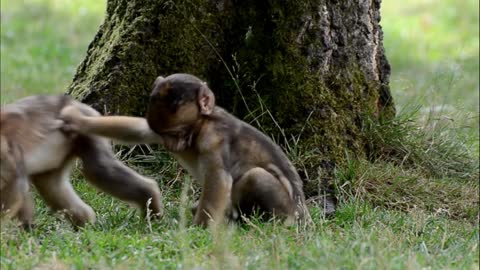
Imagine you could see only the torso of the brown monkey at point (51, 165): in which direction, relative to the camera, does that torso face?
to the viewer's left

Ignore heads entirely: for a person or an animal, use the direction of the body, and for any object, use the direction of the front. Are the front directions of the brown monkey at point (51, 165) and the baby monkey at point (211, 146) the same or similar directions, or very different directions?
same or similar directions

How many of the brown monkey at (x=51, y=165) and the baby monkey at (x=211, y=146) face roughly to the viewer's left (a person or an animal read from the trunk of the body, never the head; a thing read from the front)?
2

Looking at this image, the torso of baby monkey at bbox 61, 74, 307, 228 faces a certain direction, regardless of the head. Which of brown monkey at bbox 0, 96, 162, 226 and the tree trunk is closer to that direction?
the brown monkey

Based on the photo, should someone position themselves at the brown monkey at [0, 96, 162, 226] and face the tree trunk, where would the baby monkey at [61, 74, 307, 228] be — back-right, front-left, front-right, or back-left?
front-right

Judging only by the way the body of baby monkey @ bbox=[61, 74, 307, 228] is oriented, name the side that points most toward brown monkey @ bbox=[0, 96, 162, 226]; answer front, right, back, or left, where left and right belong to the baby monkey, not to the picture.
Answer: front

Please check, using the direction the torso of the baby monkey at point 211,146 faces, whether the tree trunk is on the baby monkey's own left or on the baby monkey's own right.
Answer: on the baby monkey's own right

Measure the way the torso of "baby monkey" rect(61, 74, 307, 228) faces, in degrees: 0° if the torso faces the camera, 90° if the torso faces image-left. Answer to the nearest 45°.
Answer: approximately 90°

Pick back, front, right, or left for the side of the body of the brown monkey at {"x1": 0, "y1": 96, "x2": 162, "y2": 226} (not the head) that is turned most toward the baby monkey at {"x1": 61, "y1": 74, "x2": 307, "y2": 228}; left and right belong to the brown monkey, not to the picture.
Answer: back
